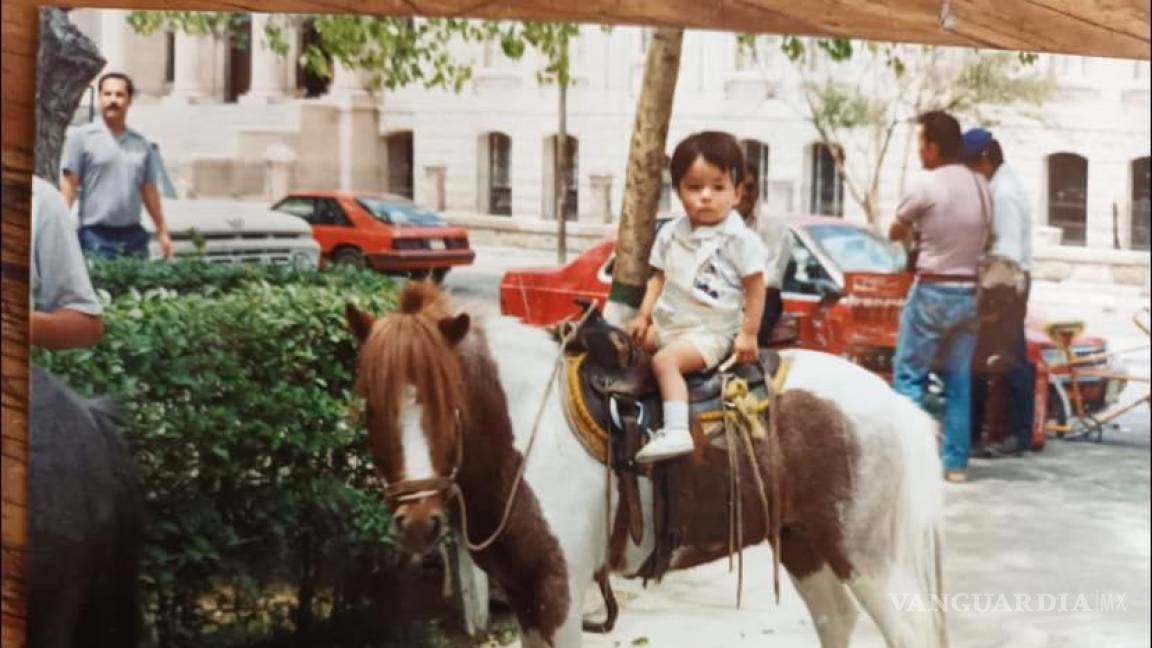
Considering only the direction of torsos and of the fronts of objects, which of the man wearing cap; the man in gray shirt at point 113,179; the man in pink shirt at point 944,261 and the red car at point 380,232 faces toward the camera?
the man in gray shirt at point 113,179

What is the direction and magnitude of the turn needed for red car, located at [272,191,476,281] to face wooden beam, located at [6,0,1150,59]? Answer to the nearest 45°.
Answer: approximately 180°

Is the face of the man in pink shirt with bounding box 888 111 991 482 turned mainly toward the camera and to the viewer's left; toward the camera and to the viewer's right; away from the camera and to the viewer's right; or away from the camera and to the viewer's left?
away from the camera and to the viewer's left

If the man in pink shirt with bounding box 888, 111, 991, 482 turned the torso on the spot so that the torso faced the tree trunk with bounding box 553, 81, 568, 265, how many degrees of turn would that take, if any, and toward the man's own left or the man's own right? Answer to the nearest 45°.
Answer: approximately 45° to the man's own left

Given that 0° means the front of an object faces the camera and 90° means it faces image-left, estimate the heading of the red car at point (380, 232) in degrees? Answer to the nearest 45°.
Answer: approximately 135°

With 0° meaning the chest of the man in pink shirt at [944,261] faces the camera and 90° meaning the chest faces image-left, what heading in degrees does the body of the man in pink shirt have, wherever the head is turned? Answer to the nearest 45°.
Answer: approximately 135°

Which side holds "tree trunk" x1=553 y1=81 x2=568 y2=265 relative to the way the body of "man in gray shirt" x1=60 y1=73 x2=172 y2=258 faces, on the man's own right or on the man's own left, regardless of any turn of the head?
on the man's own left
